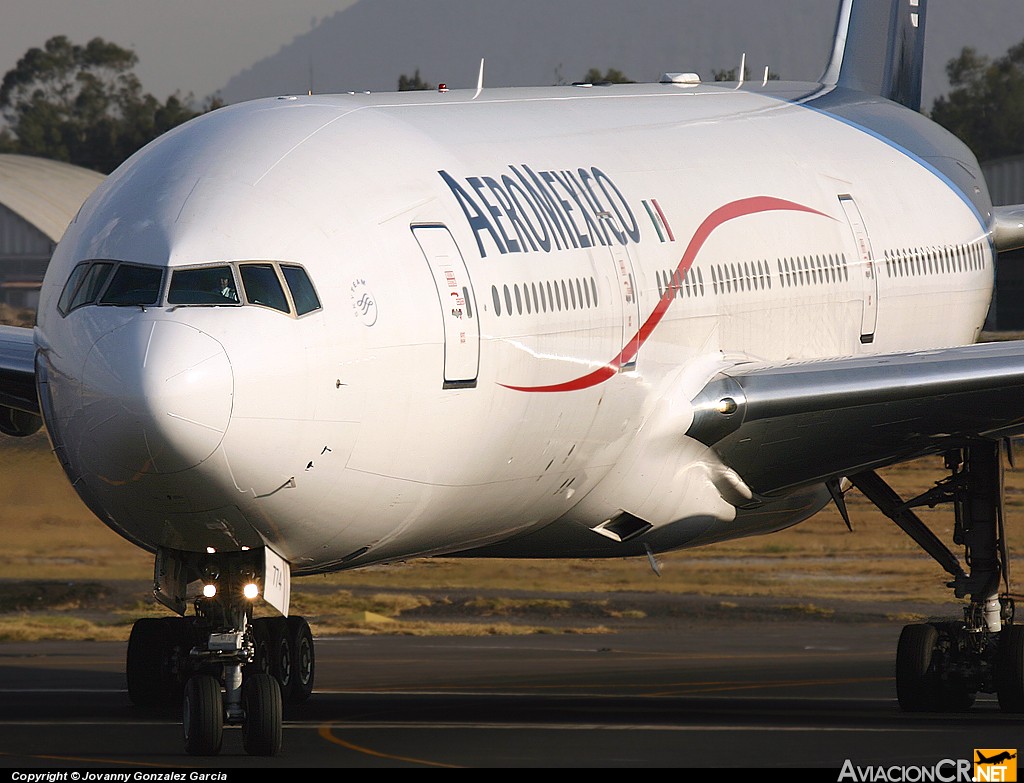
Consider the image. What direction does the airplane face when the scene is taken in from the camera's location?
facing the viewer
